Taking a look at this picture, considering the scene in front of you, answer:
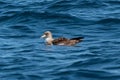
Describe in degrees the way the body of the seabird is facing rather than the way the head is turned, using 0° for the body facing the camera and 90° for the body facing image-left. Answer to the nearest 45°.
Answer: approximately 90°
